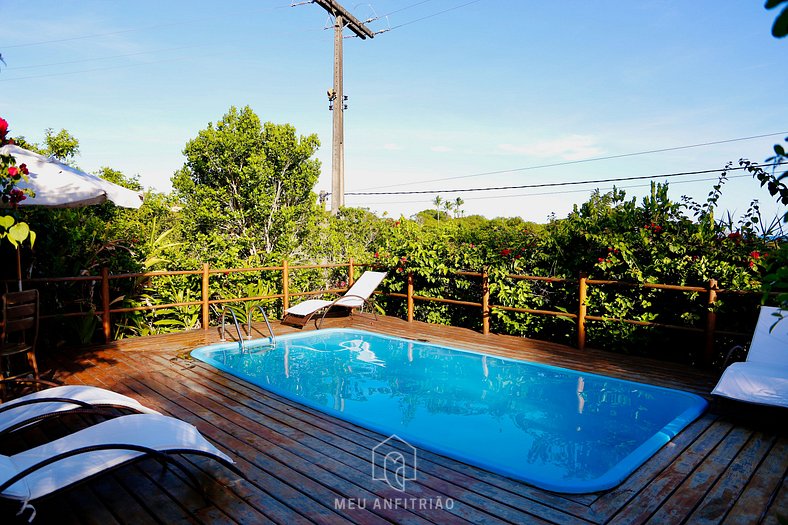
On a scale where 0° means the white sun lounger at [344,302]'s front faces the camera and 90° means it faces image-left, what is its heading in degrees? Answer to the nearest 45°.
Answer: approximately 45°

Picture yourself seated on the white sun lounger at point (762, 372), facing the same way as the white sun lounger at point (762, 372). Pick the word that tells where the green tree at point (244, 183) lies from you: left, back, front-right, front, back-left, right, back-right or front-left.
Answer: front-right

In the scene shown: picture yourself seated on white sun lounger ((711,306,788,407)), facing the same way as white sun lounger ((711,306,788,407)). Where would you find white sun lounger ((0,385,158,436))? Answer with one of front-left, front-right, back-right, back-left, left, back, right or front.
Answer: front

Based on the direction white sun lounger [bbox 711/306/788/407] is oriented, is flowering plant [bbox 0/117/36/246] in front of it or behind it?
in front

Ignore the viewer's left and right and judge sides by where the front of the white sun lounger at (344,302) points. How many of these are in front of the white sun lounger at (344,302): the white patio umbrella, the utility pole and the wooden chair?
2

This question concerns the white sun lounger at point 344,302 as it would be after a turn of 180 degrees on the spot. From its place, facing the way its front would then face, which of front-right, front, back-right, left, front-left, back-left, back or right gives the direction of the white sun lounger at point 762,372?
right

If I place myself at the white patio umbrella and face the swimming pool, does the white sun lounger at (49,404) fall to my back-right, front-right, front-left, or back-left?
front-right

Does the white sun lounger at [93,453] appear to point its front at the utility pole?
no

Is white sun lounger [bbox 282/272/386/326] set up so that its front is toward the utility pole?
no

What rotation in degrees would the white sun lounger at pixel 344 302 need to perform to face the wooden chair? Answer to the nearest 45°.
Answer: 0° — it already faces it

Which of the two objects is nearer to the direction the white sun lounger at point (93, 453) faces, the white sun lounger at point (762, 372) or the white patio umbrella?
the white sun lounger

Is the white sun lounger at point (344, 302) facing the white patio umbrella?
yes

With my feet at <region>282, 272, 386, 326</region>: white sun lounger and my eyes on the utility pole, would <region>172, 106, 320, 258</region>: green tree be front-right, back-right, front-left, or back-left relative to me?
front-left

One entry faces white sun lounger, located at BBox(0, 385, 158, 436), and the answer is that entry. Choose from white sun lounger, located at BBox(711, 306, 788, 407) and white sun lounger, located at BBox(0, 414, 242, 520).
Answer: white sun lounger, located at BBox(711, 306, 788, 407)

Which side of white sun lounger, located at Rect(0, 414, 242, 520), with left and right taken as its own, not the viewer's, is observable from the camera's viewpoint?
right

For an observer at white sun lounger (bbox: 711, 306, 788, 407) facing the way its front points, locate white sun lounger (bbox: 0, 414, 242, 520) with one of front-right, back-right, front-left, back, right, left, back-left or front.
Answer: front

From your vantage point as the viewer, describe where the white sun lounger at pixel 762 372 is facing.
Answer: facing the viewer and to the left of the viewer
